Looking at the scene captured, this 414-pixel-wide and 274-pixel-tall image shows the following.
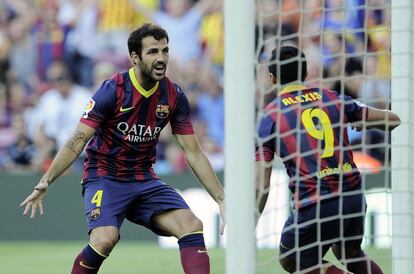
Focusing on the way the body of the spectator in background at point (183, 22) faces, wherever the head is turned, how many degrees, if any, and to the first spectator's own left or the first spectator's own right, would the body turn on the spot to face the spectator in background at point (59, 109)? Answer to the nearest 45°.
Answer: approximately 90° to the first spectator's own right

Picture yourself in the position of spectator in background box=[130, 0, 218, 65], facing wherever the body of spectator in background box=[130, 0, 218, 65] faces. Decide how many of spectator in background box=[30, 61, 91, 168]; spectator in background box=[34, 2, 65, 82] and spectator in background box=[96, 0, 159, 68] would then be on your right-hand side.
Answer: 3

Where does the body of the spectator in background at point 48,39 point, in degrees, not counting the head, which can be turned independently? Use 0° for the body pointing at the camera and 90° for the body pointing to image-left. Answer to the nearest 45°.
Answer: approximately 0°

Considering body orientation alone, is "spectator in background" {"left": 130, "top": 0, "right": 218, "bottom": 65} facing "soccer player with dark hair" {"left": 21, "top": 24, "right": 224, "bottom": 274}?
yes

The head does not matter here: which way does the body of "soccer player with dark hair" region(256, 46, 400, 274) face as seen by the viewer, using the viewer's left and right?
facing away from the viewer

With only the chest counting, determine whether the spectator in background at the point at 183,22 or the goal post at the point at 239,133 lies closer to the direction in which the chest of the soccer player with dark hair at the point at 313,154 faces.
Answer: the spectator in background

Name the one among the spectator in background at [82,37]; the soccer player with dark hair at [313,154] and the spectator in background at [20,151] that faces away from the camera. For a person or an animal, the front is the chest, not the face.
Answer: the soccer player with dark hair

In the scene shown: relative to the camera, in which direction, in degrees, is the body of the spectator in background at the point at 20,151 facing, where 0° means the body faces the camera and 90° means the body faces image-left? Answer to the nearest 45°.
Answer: approximately 0°
